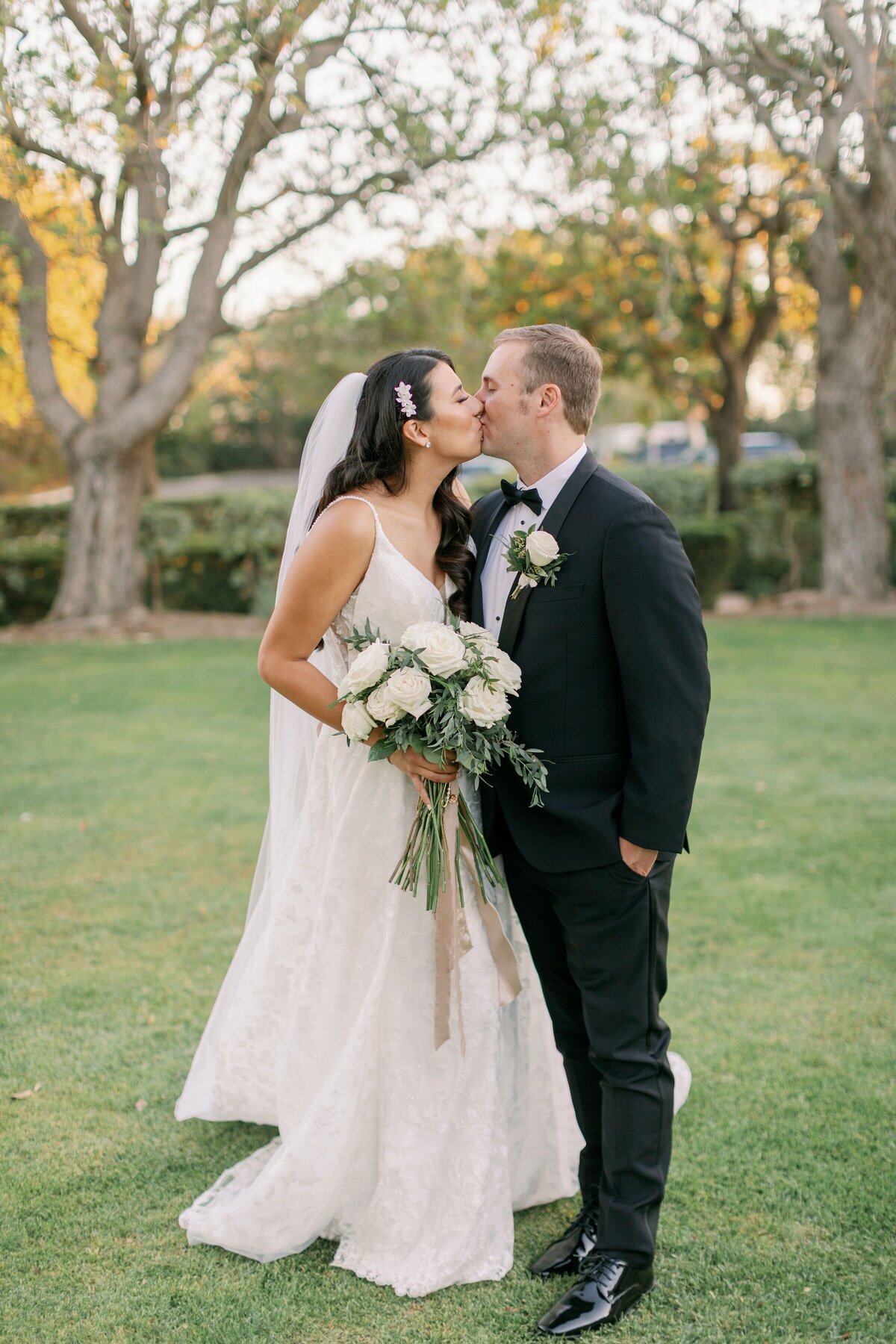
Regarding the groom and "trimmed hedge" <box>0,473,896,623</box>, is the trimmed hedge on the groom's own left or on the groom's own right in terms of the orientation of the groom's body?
on the groom's own right

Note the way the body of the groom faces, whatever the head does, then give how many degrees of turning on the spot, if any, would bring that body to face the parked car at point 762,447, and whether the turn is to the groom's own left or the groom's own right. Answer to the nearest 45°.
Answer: approximately 135° to the groom's own right

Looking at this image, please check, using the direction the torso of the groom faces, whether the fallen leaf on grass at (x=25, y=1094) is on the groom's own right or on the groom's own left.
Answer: on the groom's own right

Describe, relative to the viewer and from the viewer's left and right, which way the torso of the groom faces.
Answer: facing the viewer and to the left of the viewer

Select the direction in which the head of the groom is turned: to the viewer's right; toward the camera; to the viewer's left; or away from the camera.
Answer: to the viewer's left

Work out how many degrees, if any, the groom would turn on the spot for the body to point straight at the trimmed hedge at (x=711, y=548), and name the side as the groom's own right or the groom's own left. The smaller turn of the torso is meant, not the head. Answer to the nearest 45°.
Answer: approximately 135° to the groom's own right

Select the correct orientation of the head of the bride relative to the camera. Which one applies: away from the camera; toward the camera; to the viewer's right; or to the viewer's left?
to the viewer's right

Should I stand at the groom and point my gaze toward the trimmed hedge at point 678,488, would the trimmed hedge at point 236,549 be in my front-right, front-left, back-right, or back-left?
front-left

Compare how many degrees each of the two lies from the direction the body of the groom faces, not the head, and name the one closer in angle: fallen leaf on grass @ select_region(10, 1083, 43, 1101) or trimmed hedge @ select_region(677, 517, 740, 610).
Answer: the fallen leaf on grass

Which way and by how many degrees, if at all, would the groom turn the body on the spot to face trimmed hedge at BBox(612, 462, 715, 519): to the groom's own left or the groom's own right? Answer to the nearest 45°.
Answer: approximately 135° to the groom's own right
